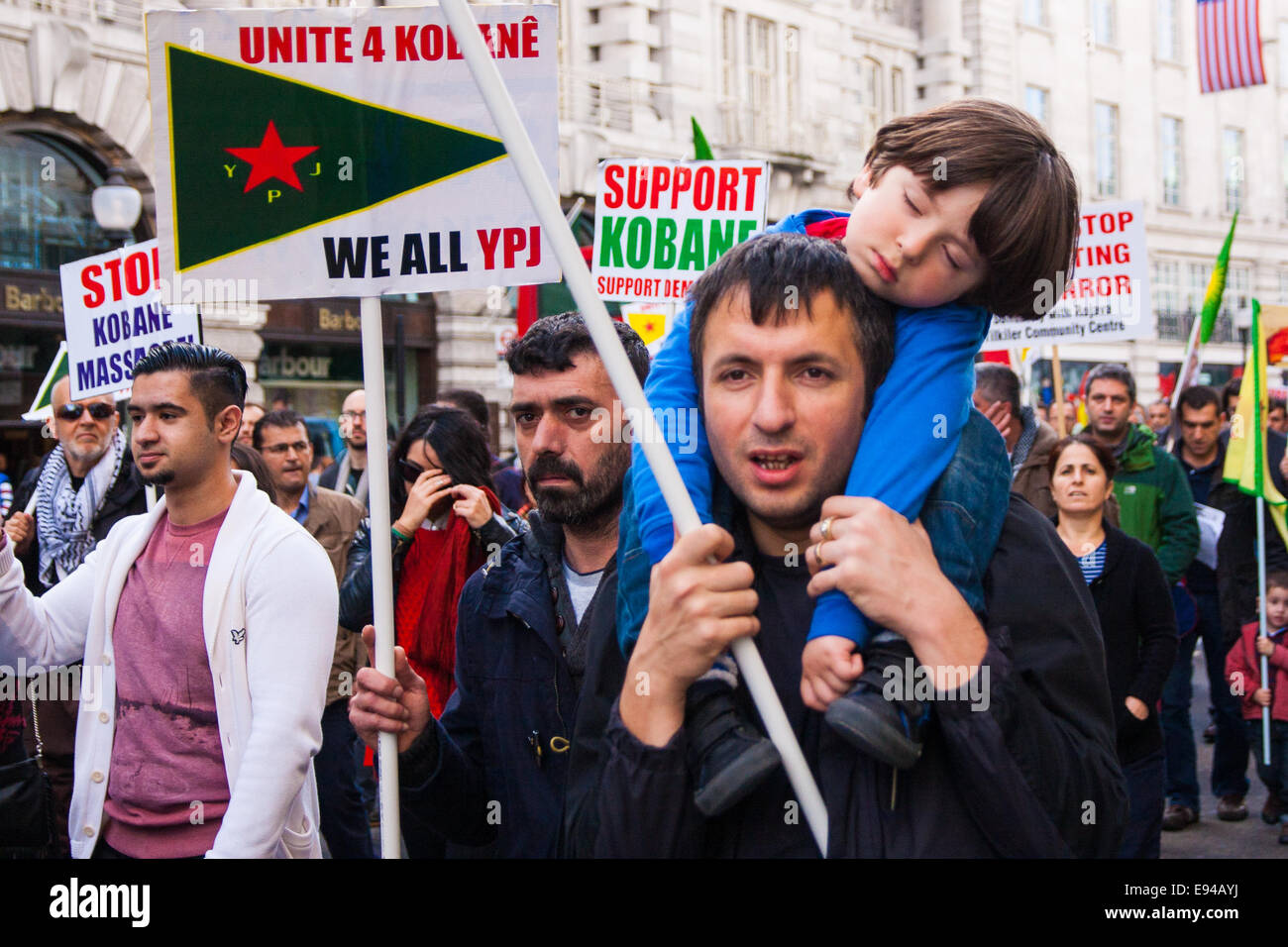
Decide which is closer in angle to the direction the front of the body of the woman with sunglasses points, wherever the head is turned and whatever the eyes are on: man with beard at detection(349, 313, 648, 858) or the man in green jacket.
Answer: the man with beard

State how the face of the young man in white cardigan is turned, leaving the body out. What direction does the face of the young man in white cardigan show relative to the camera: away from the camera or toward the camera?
toward the camera

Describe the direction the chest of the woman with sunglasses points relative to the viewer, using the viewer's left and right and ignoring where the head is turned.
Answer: facing the viewer and to the left of the viewer

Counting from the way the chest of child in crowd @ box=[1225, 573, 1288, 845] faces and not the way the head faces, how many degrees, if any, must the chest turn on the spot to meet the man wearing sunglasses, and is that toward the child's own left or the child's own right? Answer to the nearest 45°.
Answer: approximately 45° to the child's own right

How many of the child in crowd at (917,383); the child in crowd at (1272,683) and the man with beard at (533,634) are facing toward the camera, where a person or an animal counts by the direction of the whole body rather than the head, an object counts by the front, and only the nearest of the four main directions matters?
3

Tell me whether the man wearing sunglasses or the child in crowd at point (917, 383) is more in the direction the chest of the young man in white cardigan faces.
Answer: the child in crowd

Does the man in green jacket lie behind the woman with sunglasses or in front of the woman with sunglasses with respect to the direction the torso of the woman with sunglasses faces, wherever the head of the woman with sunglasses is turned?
behind

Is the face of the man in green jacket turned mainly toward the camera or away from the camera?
toward the camera

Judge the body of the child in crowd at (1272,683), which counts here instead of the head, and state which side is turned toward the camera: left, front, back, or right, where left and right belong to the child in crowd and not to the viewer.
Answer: front

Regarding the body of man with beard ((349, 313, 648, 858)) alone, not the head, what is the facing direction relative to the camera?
toward the camera

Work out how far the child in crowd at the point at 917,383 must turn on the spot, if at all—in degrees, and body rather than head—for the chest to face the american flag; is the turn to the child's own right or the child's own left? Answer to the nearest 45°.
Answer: approximately 180°

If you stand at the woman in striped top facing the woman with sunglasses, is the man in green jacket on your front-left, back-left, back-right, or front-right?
back-right

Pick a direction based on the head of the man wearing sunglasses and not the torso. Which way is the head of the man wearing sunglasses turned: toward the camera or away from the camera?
toward the camera

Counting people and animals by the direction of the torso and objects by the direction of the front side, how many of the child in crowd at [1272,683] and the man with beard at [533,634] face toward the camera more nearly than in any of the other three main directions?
2

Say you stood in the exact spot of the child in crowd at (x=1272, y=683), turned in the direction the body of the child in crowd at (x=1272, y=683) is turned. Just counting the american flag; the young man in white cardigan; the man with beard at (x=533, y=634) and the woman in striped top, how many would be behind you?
1

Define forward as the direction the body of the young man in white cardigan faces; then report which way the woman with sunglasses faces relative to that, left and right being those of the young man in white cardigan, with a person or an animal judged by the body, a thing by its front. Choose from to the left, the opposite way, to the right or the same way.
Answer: the same way
